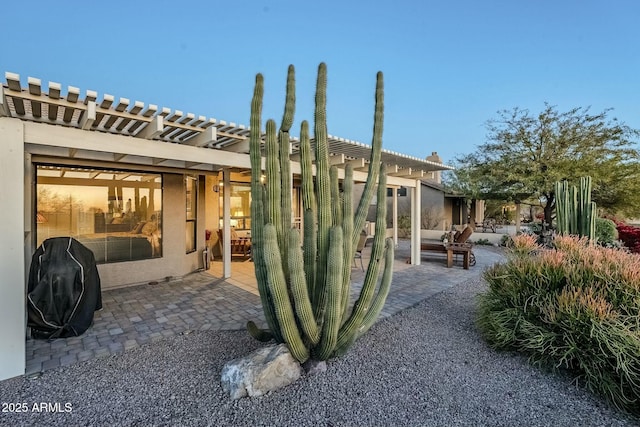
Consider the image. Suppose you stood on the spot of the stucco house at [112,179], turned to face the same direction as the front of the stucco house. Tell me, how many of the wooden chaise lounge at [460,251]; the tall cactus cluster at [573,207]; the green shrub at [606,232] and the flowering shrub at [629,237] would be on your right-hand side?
0

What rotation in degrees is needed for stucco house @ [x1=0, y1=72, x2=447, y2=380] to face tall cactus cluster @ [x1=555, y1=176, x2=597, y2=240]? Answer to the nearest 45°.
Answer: approximately 45° to its left

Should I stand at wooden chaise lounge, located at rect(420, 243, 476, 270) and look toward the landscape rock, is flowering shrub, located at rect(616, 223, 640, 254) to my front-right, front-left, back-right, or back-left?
back-left

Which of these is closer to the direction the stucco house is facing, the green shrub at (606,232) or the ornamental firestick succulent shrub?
the ornamental firestick succulent shrub

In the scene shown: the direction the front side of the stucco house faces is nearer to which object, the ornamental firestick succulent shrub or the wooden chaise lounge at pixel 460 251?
the ornamental firestick succulent shrub

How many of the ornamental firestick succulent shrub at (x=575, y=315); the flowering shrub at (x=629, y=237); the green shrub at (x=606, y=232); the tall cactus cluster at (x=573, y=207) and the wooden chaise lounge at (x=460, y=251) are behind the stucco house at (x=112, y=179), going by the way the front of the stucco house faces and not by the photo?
0

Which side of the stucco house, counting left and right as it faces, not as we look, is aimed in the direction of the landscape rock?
front

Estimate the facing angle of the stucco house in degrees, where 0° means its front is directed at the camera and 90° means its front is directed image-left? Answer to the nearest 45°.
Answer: approximately 315°

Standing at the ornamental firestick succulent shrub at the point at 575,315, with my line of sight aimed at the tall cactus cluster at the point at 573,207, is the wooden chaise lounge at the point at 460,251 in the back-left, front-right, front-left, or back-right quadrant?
front-left

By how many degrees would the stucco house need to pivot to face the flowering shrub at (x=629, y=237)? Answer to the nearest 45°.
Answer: approximately 45° to its left

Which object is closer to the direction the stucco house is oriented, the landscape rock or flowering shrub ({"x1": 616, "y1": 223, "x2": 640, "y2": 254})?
the landscape rock

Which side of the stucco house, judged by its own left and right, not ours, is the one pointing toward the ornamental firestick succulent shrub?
front

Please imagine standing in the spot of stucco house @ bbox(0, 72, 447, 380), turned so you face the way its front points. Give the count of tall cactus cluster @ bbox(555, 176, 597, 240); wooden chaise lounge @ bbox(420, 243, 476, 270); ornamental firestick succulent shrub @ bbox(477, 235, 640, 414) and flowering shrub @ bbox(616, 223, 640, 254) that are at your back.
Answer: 0

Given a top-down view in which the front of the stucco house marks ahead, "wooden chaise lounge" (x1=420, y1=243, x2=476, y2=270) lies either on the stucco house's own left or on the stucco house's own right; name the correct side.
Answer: on the stucco house's own left

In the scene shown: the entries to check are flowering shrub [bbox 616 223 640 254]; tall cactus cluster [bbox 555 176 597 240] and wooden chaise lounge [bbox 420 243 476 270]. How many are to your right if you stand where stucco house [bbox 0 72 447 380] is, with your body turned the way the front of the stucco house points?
0
